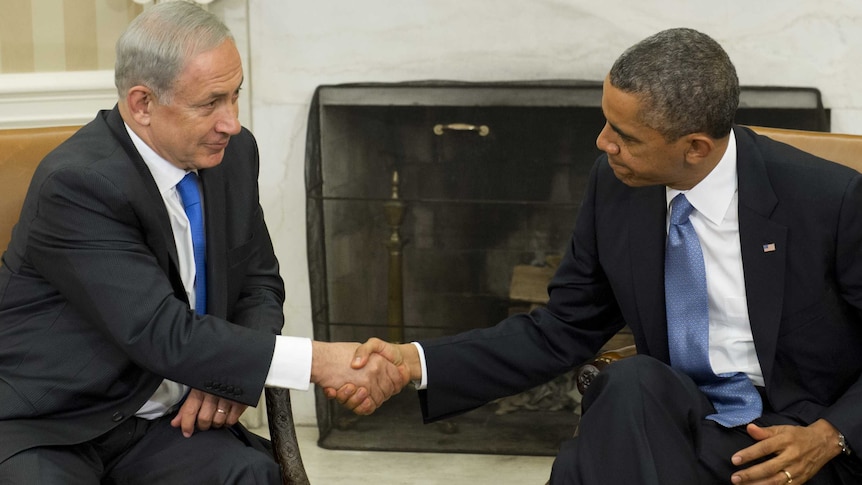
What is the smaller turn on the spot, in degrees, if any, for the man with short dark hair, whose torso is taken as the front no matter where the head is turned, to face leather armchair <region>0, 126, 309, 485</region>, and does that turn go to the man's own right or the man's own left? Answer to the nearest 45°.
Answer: approximately 45° to the man's own right

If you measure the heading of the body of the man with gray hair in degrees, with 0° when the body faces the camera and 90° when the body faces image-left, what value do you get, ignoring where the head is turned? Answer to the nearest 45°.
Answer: approximately 315°

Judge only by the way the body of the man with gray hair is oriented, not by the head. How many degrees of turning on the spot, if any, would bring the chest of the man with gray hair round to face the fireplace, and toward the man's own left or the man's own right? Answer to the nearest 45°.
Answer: approximately 90° to the man's own left

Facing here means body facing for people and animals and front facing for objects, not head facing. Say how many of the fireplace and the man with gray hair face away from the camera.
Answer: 0

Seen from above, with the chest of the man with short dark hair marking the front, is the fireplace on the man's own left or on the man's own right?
on the man's own right

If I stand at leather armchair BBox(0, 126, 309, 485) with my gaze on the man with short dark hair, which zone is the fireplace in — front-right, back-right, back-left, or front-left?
front-left

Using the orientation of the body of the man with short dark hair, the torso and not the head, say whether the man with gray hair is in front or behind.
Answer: in front

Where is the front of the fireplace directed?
toward the camera

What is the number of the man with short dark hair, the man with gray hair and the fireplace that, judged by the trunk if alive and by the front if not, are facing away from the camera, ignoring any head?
0

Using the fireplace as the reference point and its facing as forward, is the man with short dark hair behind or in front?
in front

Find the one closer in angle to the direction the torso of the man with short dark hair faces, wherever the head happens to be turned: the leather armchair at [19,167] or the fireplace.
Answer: the leather armchair

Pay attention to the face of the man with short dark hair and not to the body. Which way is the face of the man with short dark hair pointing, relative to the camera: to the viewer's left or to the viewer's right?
to the viewer's left

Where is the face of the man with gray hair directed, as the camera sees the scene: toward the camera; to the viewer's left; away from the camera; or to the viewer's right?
to the viewer's right

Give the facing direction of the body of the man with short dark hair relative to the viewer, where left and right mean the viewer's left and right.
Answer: facing the viewer and to the left of the viewer

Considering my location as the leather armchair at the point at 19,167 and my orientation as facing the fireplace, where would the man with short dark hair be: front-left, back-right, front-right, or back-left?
front-right
